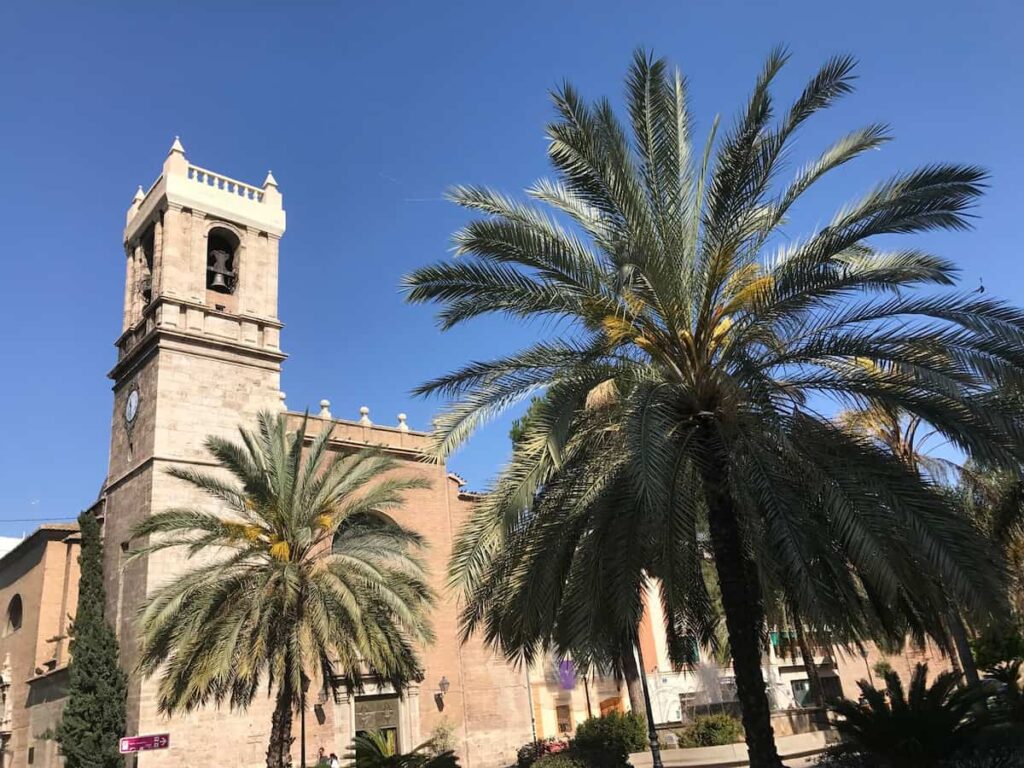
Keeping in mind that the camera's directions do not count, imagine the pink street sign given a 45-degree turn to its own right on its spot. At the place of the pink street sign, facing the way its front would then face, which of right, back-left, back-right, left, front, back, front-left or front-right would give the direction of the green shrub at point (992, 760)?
left

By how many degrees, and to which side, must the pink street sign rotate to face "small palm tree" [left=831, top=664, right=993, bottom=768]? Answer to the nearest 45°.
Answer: approximately 45° to its left

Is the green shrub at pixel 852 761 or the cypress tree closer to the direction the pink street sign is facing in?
the green shrub

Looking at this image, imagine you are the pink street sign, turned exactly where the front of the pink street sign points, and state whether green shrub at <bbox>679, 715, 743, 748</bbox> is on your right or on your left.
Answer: on your left

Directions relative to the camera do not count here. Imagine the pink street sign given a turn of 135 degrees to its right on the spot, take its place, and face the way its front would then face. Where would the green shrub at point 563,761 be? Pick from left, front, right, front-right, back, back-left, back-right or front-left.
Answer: back

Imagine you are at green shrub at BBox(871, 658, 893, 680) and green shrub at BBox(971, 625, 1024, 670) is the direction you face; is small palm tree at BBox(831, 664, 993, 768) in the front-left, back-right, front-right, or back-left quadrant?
front-right

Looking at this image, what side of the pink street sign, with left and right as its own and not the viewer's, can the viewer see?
front

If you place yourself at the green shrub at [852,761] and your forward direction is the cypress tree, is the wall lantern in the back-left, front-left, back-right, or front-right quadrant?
front-right

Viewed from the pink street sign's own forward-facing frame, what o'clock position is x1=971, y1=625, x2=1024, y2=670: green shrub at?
The green shrub is roughly at 9 o'clock from the pink street sign.

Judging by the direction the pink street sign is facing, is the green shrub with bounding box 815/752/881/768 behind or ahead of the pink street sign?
ahead

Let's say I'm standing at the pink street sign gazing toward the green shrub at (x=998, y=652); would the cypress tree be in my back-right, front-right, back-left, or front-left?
back-left

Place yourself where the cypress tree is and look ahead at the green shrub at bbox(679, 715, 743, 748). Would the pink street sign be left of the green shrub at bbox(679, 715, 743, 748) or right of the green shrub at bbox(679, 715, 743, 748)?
right

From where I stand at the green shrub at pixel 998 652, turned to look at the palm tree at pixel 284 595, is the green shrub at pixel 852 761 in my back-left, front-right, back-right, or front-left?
front-left

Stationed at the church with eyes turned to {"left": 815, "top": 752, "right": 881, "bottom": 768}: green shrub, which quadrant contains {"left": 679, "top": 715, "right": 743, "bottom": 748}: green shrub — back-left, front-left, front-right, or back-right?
front-left

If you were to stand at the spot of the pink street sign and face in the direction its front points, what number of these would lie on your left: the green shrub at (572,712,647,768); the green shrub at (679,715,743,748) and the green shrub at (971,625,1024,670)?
3
